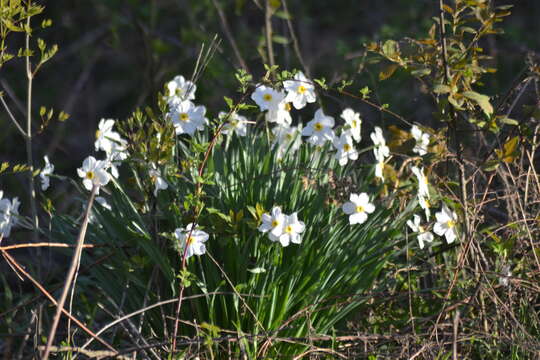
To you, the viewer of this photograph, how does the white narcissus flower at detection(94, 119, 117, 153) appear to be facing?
facing the viewer and to the left of the viewer

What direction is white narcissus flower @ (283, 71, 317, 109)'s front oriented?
toward the camera

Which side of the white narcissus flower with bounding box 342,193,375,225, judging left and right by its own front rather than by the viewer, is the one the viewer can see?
front

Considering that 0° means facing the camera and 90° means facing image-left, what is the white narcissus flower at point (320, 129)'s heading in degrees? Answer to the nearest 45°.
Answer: approximately 0°

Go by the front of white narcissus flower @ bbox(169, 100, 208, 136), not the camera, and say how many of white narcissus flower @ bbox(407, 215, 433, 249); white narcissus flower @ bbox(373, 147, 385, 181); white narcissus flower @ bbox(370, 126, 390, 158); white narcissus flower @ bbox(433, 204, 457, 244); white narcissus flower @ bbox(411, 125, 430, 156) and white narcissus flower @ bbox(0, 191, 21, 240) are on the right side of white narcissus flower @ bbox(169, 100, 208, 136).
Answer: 1

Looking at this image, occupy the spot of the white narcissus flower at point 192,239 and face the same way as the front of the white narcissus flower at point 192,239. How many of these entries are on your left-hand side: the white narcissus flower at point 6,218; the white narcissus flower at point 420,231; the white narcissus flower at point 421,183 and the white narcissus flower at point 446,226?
3

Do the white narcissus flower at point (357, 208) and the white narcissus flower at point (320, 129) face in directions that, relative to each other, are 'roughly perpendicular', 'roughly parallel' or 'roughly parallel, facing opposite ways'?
roughly parallel

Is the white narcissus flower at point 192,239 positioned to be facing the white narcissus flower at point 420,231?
no

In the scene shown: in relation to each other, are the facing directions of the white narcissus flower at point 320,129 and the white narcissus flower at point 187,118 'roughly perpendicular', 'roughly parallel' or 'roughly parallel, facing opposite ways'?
roughly parallel

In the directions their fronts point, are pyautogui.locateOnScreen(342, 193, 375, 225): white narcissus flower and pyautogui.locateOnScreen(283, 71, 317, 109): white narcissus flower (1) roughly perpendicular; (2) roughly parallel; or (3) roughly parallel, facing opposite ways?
roughly parallel

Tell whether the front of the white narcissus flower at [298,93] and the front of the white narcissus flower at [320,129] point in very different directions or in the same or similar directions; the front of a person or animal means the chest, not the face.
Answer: same or similar directions

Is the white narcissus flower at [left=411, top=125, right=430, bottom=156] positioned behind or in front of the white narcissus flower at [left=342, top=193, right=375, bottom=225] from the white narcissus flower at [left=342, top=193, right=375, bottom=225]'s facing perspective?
behind

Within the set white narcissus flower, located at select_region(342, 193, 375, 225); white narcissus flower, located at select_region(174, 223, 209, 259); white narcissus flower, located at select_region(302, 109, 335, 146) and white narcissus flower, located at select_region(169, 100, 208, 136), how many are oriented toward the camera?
4

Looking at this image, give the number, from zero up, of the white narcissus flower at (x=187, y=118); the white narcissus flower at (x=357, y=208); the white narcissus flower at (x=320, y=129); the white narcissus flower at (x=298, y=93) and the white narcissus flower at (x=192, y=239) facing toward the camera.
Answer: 5

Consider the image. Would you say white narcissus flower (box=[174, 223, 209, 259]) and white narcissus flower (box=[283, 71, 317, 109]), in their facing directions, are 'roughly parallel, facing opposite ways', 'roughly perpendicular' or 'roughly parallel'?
roughly parallel
